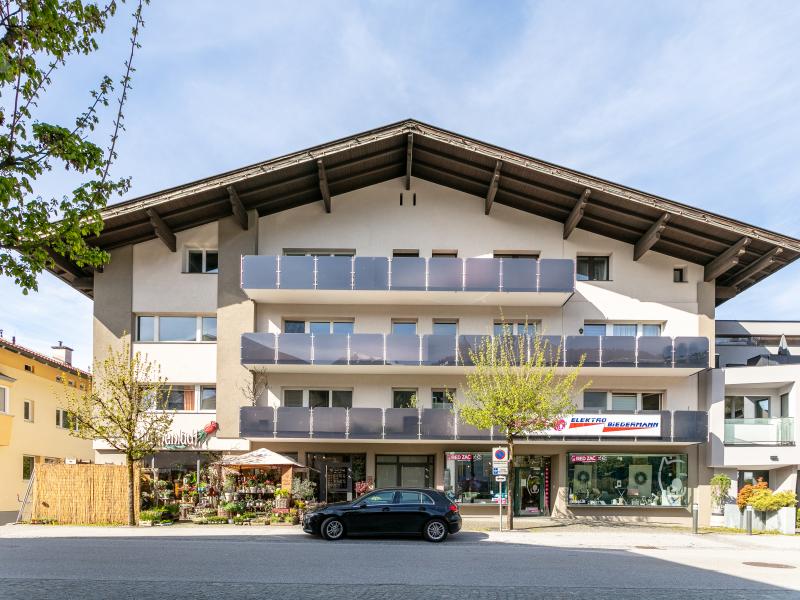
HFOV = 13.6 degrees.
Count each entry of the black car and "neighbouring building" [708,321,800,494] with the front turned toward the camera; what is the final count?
1

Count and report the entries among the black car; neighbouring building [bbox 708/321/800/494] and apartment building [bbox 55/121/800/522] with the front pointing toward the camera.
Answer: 2

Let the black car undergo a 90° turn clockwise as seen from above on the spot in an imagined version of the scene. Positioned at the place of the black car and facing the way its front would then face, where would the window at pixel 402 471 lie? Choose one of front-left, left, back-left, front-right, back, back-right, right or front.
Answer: front

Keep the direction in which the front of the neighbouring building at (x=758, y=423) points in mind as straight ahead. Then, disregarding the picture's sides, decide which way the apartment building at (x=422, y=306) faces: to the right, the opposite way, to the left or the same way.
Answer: the same way

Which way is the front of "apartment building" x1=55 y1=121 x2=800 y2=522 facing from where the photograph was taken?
facing the viewer

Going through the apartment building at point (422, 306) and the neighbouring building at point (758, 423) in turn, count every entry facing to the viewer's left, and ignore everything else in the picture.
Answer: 0

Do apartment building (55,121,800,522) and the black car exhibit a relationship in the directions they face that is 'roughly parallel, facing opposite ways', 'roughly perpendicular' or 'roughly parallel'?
roughly perpendicular

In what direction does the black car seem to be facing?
to the viewer's left

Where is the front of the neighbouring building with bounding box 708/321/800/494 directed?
toward the camera

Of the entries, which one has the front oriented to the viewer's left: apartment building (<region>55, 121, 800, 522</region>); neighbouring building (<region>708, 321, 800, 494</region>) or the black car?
the black car

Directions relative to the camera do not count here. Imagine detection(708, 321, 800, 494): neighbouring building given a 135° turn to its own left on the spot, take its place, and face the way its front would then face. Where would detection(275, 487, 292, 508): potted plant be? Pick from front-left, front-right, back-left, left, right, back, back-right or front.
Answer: back

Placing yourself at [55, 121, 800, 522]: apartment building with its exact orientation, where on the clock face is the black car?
The black car is roughly at 12 o'clock from the apartment building.
